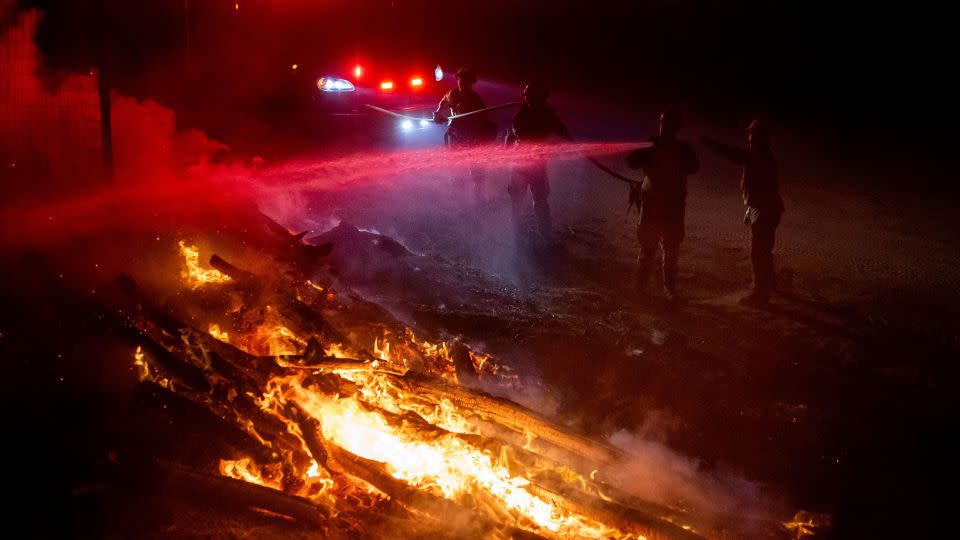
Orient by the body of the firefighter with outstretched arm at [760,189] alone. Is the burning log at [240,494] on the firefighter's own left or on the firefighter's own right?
on the firefighter's own left

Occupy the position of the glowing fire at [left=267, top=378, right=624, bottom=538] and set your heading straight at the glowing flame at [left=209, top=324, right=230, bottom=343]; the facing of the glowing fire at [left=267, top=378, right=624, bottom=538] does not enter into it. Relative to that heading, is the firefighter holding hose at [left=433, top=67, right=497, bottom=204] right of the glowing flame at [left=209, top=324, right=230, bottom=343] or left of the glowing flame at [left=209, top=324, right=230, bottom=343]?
right

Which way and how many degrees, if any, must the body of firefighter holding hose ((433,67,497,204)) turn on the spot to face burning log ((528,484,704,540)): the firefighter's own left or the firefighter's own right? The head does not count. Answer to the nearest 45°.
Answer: approximately 45° to the firefighter's own left

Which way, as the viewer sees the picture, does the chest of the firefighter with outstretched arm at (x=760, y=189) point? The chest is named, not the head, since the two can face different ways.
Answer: to the viewer's left

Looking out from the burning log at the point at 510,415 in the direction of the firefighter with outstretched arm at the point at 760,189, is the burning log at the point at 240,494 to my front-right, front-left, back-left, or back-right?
back-left

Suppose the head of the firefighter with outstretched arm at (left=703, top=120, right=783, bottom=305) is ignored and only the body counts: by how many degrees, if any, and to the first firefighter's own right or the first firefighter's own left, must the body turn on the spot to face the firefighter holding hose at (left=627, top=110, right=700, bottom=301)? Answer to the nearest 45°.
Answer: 0° — they already face them

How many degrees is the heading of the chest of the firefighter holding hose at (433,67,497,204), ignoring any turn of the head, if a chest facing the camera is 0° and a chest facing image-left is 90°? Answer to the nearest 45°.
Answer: approximately 45°
